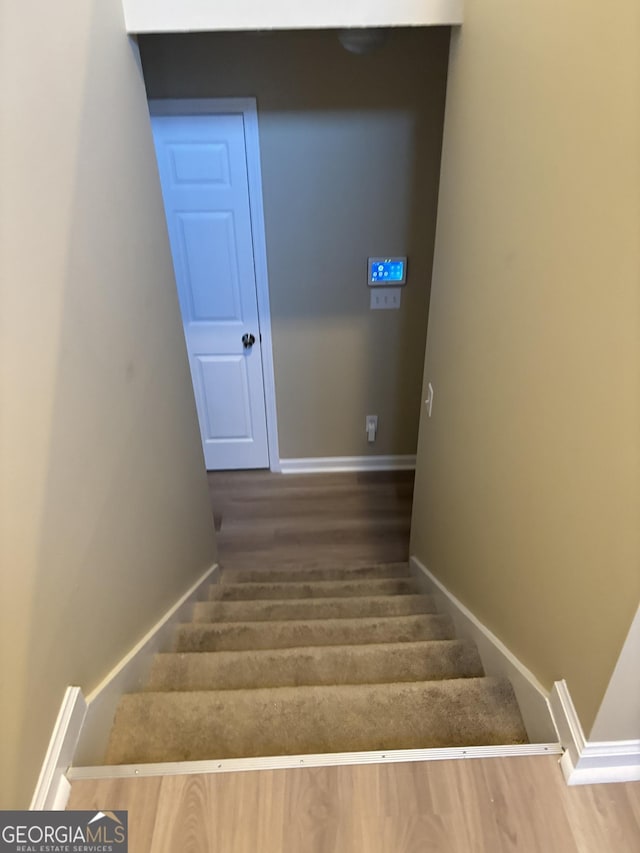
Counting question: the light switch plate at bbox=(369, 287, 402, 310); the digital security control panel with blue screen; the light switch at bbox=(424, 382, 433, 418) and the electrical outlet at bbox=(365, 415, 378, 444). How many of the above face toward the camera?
3

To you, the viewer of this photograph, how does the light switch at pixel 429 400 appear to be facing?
facing to the left of the viewer

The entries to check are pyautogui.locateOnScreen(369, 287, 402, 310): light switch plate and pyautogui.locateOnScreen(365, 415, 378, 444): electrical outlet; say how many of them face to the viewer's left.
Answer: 0

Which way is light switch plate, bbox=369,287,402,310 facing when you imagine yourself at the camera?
facing the viewer

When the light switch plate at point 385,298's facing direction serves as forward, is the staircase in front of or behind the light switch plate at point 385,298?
in front

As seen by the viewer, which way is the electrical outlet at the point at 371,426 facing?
toward the camera

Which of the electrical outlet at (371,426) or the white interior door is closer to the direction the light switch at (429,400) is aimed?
the white interior door

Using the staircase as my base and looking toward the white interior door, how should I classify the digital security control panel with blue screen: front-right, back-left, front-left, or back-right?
front-right

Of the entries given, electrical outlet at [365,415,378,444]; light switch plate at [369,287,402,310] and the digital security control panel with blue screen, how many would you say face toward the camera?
3

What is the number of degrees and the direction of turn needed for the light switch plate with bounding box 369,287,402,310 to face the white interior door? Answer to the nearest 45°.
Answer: approximately 90° to its right

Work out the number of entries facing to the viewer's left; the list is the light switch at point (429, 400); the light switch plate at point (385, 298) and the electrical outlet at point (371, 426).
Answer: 1

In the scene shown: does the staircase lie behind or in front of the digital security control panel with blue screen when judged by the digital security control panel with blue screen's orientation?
in front

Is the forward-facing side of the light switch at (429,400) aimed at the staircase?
no

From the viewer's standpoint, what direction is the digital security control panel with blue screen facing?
toward the camera
